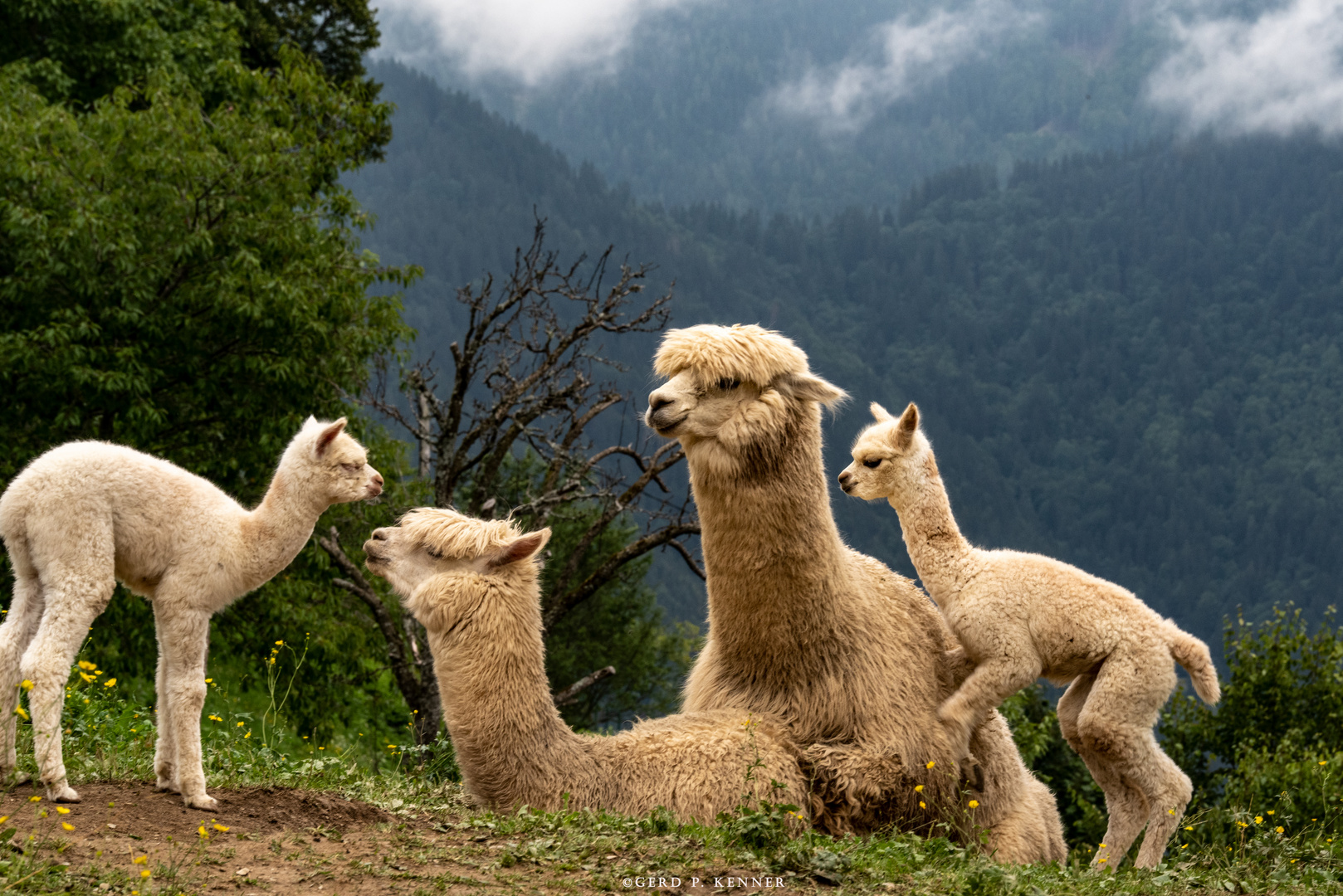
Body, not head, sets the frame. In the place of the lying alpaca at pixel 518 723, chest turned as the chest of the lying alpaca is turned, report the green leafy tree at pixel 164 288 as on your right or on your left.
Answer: on your right

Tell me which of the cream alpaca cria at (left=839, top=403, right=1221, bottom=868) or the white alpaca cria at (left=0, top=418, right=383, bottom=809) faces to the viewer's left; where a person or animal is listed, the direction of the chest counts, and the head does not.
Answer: the cream alpaca cria at (left=839, top=403, right=1221, bottom=868)

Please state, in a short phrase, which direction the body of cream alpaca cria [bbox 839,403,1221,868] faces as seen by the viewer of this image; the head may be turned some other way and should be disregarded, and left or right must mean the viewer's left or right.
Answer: facing to the left of the viewer

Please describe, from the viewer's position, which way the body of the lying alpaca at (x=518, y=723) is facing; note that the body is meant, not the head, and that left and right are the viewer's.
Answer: facing to the left of the viewer

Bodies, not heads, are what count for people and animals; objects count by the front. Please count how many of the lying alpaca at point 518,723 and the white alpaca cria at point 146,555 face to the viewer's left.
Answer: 1

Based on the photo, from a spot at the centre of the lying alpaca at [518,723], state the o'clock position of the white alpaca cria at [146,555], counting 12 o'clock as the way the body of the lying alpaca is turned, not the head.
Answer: The white alpaca cria is roughly at 11 o'clock from the lying alpaca.

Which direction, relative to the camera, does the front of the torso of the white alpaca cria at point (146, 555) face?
to the viewer's right

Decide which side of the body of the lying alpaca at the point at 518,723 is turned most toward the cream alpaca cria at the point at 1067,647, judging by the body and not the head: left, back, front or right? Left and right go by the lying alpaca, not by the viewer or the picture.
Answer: back

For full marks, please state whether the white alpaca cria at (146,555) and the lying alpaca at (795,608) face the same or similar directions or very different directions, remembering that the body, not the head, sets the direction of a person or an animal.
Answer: very different directions

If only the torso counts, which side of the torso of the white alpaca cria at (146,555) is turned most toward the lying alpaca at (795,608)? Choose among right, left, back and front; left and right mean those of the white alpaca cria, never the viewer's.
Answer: front

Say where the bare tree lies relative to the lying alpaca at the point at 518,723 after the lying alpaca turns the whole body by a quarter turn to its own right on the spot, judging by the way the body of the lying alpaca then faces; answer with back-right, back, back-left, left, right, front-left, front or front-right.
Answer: front

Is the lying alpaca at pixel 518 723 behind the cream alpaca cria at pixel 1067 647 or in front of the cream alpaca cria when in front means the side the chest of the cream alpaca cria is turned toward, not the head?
in front

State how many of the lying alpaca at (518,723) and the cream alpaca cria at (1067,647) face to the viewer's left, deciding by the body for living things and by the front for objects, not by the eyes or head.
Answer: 2

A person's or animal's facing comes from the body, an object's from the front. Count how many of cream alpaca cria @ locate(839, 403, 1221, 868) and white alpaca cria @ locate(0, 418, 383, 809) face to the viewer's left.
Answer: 1

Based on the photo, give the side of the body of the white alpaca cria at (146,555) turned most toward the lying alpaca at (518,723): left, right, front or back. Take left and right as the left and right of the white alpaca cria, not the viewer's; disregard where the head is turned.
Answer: front

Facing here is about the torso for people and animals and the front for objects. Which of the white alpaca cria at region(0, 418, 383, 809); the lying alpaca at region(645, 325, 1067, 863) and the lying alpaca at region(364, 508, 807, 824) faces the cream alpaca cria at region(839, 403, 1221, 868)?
the white alpaca cria at region(0, 418, 383, 809)
